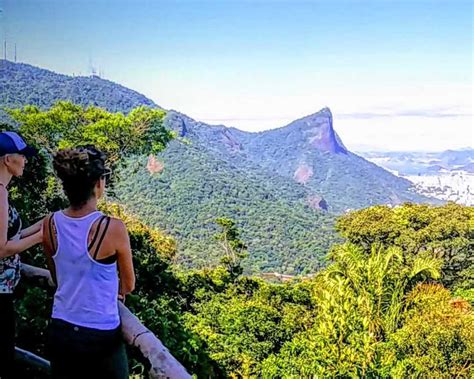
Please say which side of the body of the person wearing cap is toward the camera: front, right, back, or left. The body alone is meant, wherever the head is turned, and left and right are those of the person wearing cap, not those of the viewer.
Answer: right

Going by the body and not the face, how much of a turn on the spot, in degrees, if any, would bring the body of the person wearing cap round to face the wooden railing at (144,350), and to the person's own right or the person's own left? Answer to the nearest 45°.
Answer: approximately 45° to the person's own right

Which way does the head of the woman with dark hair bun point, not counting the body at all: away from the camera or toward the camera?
away from the camera

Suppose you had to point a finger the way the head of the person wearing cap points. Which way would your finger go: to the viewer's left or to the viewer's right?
to the viewer's right
